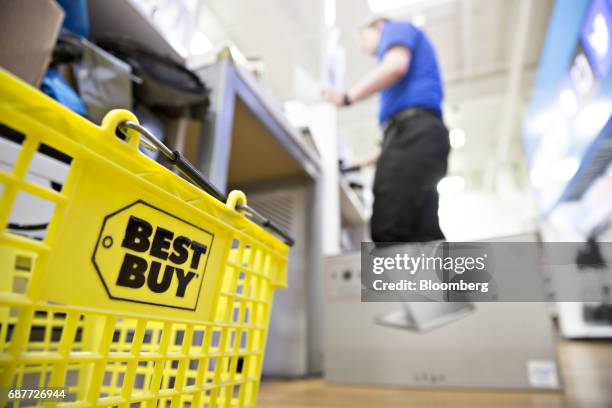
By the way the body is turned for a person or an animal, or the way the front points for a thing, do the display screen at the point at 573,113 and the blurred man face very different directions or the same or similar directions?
same or similar directions

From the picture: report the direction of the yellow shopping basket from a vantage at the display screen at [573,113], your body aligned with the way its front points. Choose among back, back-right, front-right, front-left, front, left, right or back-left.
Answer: front-left

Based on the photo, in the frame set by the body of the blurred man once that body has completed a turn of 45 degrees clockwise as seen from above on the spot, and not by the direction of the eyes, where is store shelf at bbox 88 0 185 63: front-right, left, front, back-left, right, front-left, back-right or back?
left

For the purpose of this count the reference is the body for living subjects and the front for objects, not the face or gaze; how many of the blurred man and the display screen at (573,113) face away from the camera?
0

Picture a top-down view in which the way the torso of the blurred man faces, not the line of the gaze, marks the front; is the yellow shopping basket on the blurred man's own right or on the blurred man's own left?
on the blurred man's own left

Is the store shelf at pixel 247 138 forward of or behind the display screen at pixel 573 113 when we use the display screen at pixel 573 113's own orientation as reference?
forward

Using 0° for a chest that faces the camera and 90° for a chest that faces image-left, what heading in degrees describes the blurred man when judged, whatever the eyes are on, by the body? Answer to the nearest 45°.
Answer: approximately 90°

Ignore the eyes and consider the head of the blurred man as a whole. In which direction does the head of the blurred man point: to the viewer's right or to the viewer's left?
to the viewer's left

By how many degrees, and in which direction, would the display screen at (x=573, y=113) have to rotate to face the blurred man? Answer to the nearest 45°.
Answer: approximately 45° to its left

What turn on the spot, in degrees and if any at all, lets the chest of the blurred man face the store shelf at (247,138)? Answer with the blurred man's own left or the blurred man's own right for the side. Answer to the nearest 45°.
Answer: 0° — they already face it
